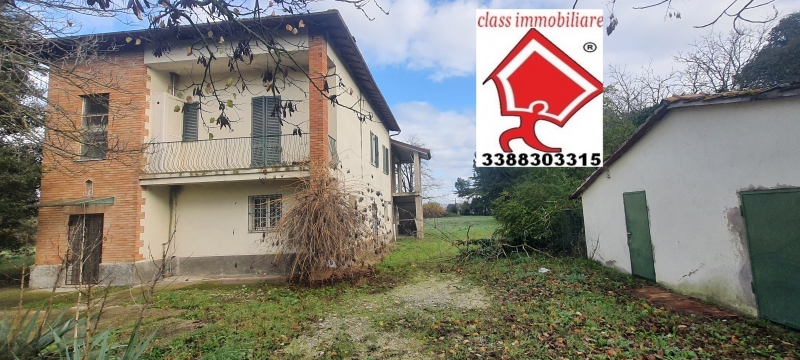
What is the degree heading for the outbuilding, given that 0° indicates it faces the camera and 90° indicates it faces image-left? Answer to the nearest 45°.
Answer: approximately 45°

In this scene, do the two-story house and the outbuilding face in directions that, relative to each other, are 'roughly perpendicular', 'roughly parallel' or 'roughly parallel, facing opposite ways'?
roughly perpendicular

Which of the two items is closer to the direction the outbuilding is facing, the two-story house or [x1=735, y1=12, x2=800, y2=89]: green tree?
the two-story house

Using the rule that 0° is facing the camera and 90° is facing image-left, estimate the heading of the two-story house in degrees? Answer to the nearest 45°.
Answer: approximately 0°

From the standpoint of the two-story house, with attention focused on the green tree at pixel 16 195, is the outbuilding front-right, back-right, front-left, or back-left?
back-left

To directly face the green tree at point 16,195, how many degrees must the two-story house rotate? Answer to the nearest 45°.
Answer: approximately 135° to its right

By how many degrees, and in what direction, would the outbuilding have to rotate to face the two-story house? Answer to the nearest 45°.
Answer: approximately 45° to its right

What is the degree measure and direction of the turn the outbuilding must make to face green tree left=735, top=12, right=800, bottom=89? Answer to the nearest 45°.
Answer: approximately 135° to its right
